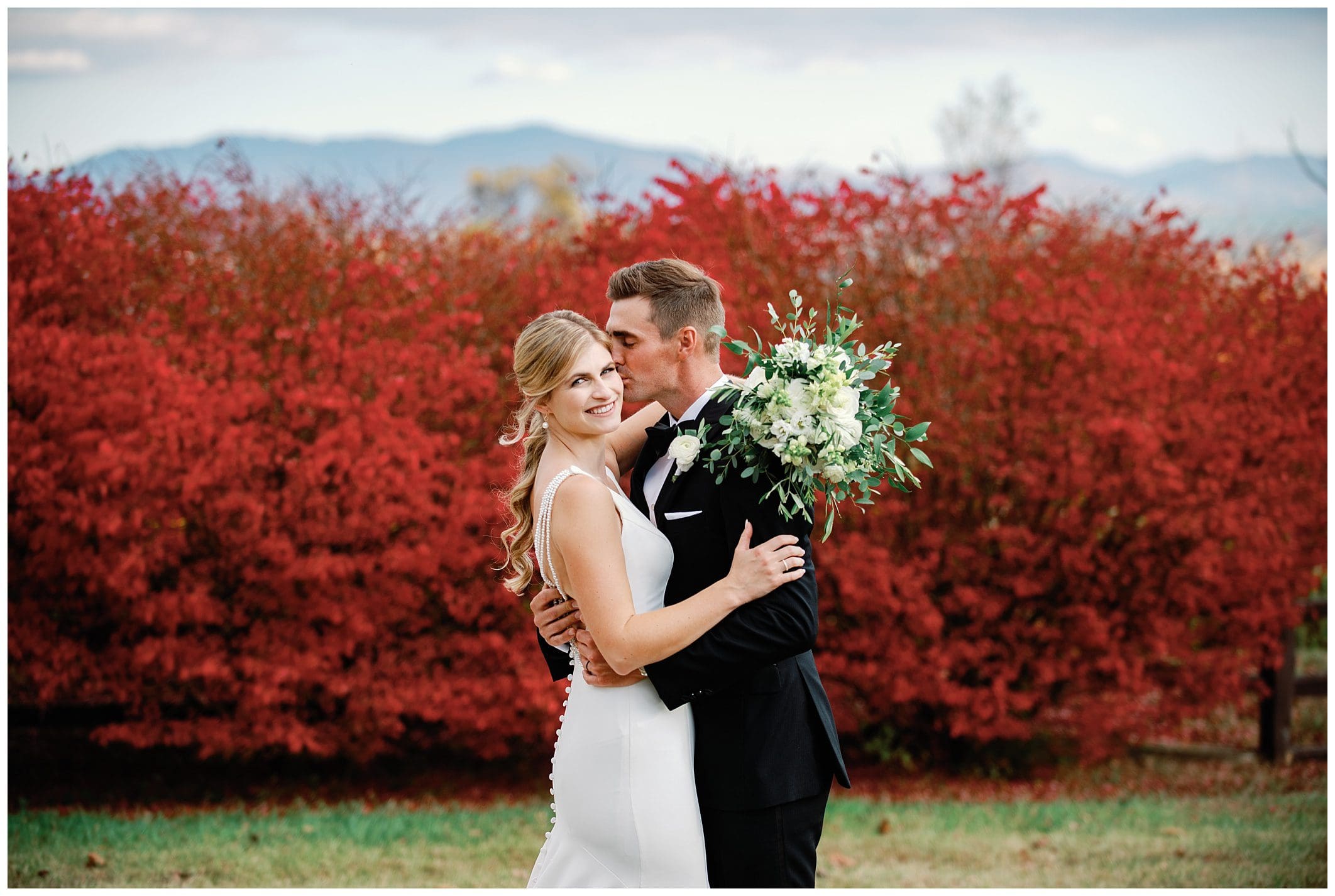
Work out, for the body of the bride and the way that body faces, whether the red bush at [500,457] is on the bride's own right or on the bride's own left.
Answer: on the bride's own left

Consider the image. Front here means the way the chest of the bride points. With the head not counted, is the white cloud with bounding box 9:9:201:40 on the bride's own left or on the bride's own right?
on the bride's own left

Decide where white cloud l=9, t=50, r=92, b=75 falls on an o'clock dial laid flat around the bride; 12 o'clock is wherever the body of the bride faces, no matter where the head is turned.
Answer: The white cloud is roughly at 8 o'clock from the bride.

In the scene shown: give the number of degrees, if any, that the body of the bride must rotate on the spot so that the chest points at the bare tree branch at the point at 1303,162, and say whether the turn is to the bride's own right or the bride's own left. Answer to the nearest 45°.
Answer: approximately 45° to the bride's own left

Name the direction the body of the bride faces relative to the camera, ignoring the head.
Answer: to the viewer's right
